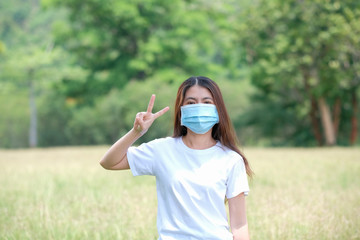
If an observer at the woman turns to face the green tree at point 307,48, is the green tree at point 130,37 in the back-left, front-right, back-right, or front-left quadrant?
front-left

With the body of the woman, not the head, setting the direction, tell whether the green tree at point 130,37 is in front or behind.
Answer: behind

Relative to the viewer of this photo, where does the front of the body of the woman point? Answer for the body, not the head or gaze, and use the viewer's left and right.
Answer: facing the viewer

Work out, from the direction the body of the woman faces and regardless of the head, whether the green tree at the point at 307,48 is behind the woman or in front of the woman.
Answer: behind
